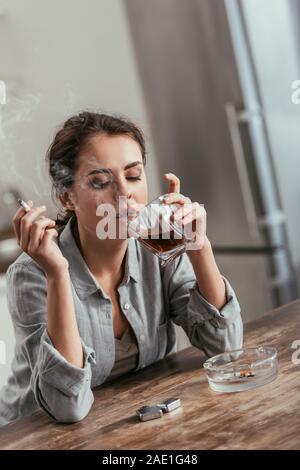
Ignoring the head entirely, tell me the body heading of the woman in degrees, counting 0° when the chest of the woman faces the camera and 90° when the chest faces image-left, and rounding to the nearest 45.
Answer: approximately 315°
